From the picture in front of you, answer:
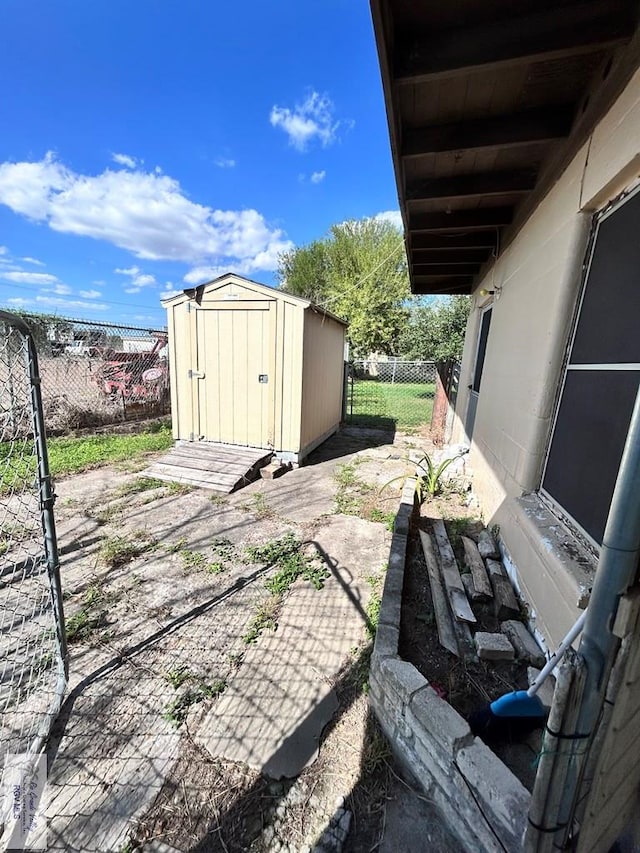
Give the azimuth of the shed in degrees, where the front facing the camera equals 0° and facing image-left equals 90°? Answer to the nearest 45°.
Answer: approximately 0°

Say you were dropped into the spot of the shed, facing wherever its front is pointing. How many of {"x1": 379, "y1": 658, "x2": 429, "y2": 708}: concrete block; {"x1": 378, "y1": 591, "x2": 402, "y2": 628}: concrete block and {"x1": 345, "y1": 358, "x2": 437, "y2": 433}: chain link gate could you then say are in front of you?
2

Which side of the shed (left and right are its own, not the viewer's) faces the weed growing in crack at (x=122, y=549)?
front

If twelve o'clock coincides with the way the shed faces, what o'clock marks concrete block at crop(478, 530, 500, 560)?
The concrete block is roughly at 11 o'clock from the shed.

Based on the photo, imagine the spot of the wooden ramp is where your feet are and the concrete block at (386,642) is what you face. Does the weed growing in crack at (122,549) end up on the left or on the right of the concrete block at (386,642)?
right

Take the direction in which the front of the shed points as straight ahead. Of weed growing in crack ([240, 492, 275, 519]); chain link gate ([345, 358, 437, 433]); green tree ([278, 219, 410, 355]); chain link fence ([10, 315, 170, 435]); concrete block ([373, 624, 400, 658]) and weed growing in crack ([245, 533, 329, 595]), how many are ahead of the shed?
3

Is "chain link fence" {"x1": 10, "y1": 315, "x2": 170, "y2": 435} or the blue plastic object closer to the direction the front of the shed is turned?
the blue plastic object

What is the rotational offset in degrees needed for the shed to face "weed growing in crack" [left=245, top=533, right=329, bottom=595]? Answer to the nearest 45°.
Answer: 0° — it already faces it

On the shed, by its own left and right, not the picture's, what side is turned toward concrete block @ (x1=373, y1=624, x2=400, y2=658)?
front

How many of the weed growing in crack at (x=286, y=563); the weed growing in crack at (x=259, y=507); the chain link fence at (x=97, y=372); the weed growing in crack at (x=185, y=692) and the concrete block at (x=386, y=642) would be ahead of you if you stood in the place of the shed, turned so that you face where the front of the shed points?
4

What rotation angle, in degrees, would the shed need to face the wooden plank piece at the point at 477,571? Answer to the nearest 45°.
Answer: approximately 45° to its left

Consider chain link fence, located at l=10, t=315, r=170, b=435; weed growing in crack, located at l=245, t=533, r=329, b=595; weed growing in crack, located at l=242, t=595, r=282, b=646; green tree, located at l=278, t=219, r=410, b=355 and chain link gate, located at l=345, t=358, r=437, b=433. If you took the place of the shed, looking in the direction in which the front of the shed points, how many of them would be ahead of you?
2

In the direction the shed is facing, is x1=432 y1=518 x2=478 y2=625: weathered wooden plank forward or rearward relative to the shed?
forward

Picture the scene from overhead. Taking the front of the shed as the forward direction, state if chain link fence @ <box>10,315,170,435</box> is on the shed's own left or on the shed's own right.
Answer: on the shed's own right

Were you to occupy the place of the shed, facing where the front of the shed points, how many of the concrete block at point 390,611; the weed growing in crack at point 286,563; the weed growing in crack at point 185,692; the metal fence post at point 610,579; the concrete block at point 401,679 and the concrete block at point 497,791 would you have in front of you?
6

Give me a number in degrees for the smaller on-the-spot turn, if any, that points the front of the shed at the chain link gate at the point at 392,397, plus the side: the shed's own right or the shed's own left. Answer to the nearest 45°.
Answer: approximately 135° to the shed's own left

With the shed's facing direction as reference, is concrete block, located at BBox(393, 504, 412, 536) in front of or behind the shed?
in front
